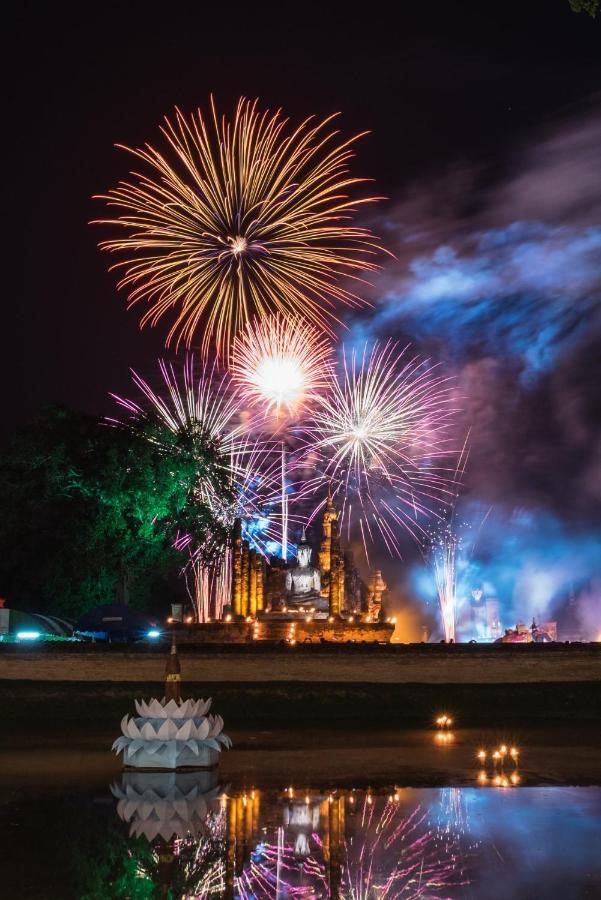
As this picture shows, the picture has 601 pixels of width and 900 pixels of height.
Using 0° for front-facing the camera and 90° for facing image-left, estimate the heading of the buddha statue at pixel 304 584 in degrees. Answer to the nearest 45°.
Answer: approximately 0°

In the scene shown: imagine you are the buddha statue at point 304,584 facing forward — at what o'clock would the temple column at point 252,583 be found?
The temple column is roughly at 2 o'clock from the buddha statue.

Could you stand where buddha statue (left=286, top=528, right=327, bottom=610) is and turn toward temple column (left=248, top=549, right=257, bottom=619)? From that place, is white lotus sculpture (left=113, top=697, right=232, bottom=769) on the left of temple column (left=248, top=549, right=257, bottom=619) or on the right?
left

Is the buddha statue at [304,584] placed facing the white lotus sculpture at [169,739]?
yes

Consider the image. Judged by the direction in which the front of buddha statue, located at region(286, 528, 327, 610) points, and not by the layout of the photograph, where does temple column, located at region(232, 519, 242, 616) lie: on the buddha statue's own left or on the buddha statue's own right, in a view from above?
on the buddha statue's own right
